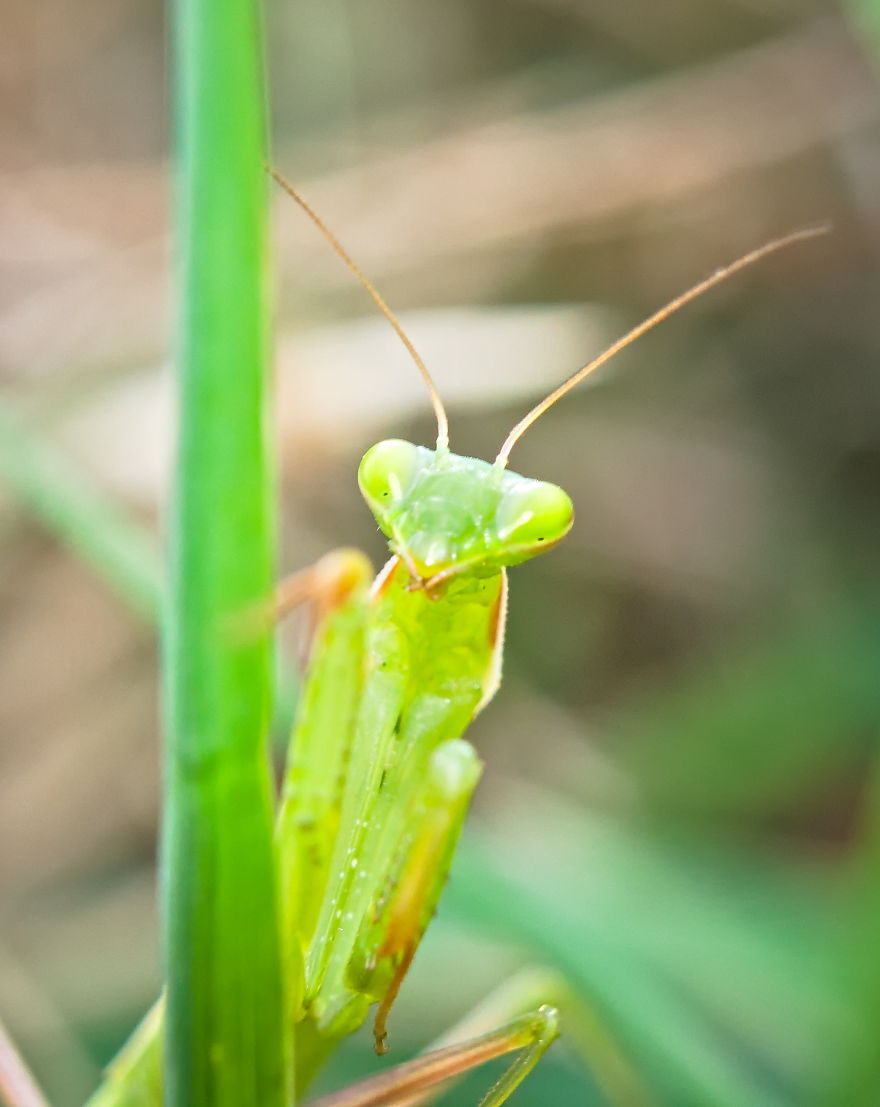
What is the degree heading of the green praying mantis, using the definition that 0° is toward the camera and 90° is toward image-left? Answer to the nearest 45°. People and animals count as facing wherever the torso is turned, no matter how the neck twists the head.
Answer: approximately 0°
